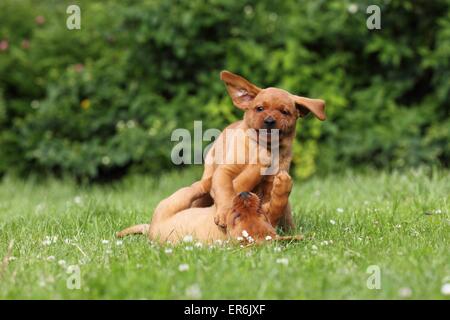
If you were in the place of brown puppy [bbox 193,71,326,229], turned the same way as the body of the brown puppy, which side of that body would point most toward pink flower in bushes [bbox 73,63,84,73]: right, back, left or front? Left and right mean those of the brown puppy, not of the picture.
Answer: back

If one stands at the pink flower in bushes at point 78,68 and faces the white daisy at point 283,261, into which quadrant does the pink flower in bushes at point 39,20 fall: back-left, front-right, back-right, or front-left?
back-right

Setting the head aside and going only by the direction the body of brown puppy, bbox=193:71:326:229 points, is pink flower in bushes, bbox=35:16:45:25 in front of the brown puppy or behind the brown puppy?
behind

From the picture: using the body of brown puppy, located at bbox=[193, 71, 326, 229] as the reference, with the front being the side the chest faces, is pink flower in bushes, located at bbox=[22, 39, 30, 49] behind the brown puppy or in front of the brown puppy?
behind

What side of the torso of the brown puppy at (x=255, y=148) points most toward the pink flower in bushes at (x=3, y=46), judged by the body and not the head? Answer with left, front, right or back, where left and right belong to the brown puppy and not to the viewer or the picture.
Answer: back

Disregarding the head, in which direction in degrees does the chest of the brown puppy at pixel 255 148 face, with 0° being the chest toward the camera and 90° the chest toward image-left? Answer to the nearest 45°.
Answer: approximately 315°

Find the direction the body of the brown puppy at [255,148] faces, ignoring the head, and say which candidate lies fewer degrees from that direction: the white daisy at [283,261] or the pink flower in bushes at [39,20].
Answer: the white daisy
